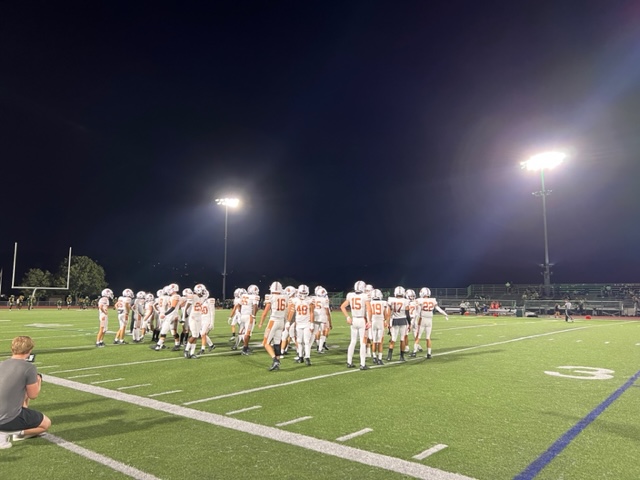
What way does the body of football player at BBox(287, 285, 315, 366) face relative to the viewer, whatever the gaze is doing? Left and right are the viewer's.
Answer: facing the viewer

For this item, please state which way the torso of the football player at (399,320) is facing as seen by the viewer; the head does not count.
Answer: away from the camera

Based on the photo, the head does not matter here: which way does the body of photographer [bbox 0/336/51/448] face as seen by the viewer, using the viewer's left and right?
facing away from the viewer and to the right of the viewer

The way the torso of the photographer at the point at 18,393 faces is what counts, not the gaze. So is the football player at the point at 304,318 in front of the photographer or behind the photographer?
in front

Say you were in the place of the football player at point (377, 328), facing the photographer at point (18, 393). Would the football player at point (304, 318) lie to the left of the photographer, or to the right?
right

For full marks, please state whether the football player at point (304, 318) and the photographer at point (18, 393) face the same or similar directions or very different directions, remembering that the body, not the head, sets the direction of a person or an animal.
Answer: very different directions
